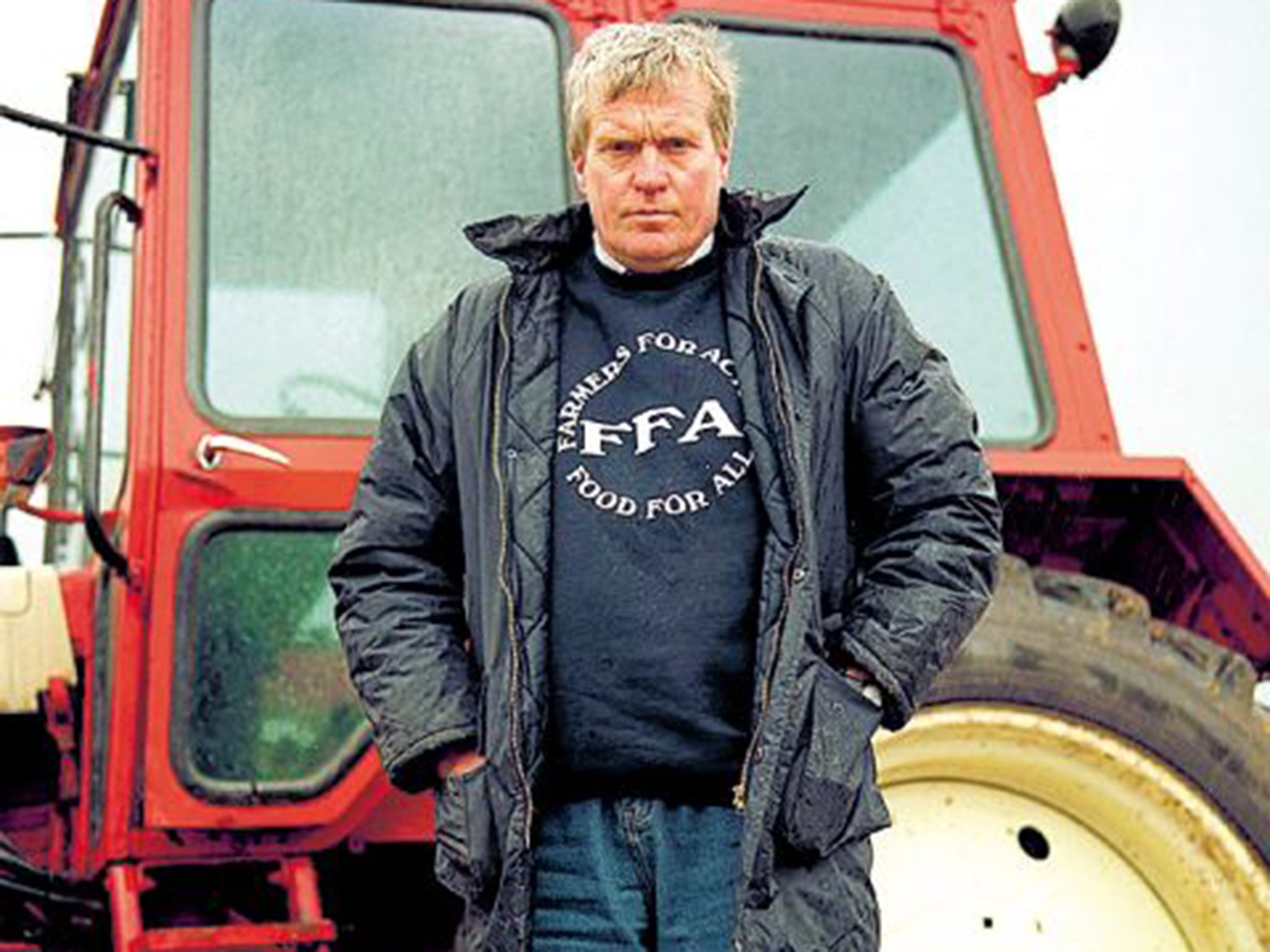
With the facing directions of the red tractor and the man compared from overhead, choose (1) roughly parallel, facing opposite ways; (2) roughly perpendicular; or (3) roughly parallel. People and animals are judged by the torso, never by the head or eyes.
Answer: roughly perpendicular

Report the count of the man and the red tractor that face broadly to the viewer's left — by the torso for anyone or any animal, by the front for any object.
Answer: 1

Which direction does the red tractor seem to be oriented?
to the viewer's left
